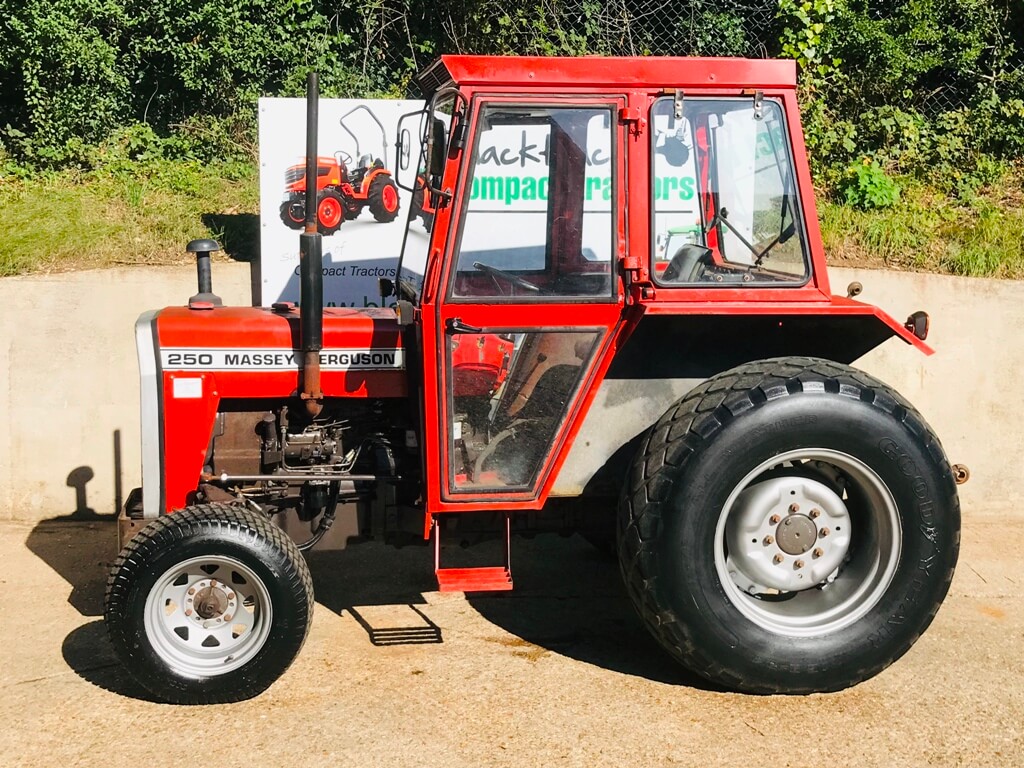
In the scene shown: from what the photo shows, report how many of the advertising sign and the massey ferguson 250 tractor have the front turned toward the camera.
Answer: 1

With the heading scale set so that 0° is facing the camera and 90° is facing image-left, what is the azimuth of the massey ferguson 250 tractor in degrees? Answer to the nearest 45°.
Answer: approximately 90°

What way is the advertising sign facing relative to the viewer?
toward the camera

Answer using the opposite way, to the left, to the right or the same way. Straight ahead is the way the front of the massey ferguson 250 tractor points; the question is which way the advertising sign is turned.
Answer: to the left

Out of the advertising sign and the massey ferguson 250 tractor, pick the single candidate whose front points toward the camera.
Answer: the advertising sign

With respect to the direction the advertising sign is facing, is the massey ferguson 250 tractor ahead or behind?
ahead

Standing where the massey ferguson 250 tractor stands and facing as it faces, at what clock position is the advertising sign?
The advertising sign is roughly at 2 o'clock from the massey ferguson 250 tractor.
